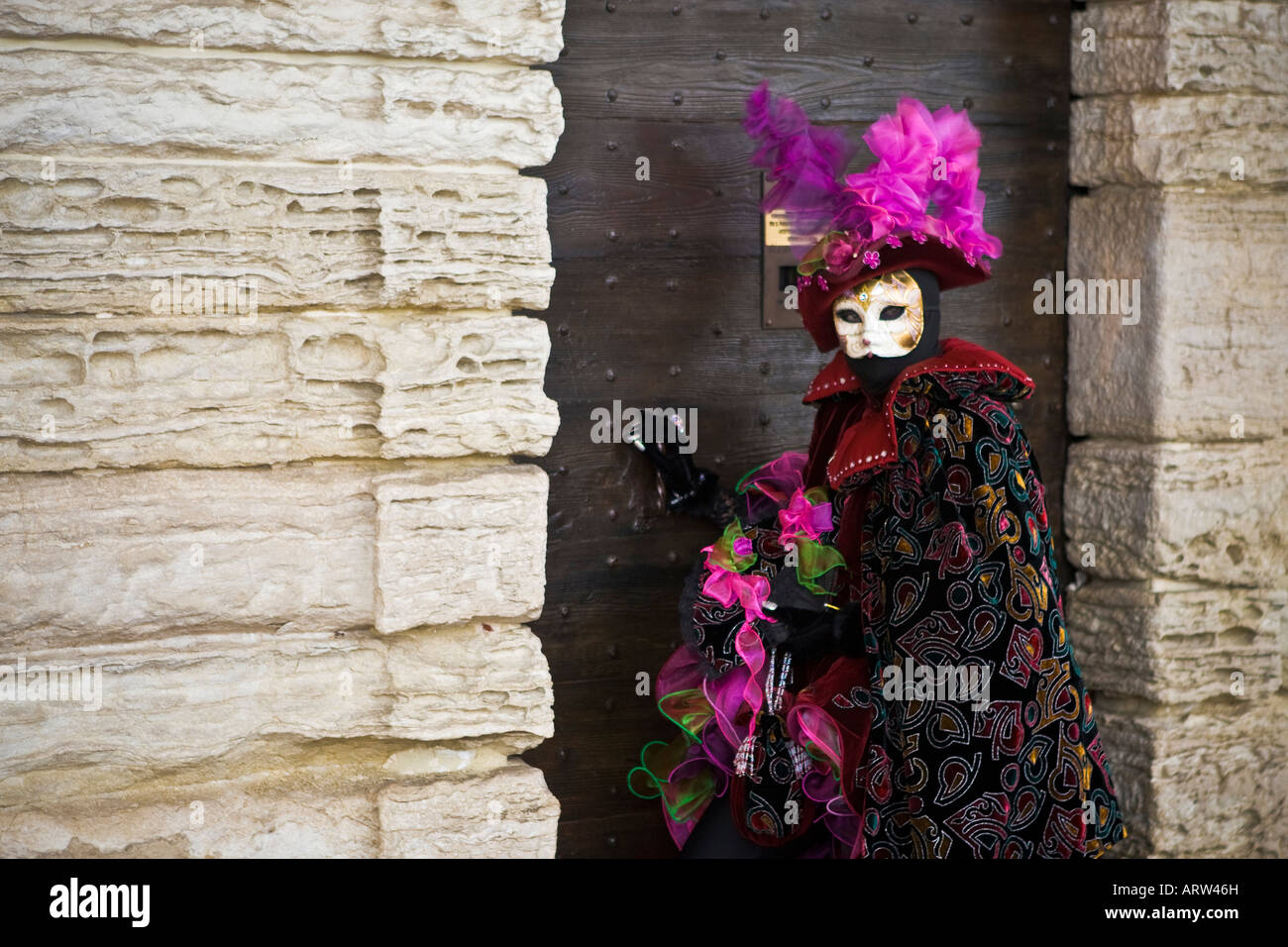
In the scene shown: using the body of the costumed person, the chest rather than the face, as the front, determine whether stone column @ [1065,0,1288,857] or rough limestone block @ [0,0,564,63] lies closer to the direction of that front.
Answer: the rough limestone block

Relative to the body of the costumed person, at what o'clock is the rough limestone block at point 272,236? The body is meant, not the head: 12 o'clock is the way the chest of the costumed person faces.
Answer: The rough limestone block is roughly at 1 o'clock from the costumed person.

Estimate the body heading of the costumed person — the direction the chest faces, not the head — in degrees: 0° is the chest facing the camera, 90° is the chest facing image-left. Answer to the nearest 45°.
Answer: approximately 45°

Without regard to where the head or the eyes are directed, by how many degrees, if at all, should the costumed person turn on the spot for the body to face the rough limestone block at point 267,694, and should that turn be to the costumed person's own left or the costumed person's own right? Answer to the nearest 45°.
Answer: approximately 45° to the costumed person's own right

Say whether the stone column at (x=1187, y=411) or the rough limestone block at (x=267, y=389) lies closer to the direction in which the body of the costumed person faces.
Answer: the rough limestone block

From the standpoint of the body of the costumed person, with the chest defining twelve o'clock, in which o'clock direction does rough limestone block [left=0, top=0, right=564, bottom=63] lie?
The rough limestone block is roughly at 1 o'clock from the costumed person.

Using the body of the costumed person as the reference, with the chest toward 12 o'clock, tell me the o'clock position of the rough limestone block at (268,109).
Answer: The rough limestone block is roughly at 1 o'clock from the costumed person.

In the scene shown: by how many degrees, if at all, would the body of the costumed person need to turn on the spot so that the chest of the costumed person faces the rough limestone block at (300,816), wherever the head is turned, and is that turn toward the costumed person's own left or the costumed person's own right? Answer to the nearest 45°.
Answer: approximately 45° to the costumed person's own right
